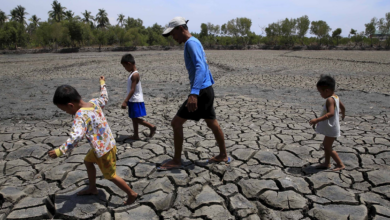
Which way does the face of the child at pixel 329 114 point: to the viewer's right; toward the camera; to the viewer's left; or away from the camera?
to the viewer's left

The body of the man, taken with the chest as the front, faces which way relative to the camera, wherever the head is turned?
to the viewer's left

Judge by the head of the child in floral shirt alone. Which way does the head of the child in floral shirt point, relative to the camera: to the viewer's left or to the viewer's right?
to the viewer's left

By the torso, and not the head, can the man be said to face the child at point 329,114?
no

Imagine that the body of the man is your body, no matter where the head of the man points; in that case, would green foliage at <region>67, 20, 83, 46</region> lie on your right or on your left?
on your right

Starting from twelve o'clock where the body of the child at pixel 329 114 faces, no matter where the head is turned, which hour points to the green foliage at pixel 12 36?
The green foliage is roughly at 1 o'clock from the child.

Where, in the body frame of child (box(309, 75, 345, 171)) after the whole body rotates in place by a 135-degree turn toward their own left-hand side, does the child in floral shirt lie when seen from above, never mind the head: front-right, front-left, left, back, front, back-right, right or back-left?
right

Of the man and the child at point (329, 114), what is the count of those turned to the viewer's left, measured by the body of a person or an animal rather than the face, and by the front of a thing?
2

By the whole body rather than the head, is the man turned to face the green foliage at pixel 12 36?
no

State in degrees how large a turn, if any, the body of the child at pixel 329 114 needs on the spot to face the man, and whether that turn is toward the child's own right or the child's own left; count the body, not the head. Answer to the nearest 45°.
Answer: approximately 45° to the child's own left

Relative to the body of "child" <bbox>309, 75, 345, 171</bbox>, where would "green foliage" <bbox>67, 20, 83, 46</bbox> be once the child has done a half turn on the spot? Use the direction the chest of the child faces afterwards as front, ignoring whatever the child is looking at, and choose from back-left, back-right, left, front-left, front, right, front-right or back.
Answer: back-left

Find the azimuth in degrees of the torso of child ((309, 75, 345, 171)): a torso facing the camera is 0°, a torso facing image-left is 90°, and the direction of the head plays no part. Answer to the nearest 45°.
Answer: approximately 90°

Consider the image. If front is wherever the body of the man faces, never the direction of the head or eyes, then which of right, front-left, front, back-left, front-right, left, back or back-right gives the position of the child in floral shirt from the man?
front-left
